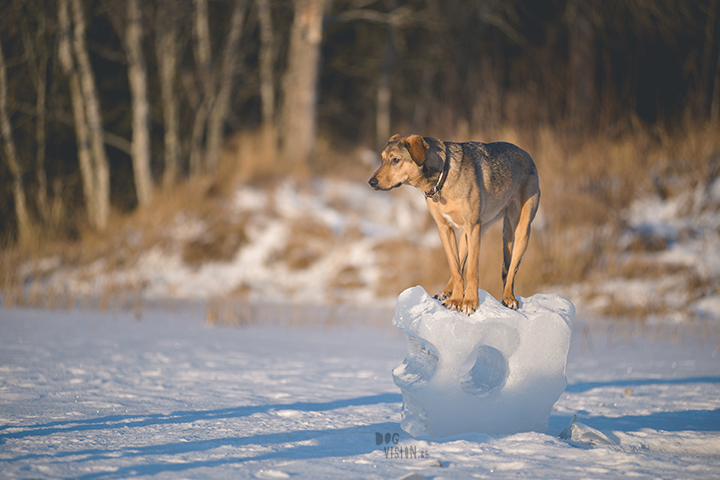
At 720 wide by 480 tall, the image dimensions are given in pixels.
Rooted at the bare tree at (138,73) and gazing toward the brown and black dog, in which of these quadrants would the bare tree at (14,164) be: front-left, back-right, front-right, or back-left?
back-right

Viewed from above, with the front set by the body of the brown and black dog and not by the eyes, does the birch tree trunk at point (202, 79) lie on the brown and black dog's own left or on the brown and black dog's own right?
on the brown and black dog's own right

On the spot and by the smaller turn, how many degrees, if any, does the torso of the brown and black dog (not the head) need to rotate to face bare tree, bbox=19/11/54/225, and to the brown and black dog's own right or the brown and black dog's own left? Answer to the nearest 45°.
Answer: approximately 90° to the brown and black dog's own right

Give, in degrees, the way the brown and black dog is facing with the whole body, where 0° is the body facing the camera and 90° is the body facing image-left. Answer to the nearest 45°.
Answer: approximately 45°

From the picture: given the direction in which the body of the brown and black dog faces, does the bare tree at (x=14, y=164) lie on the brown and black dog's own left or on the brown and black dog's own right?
on the brown and black dog's own right
